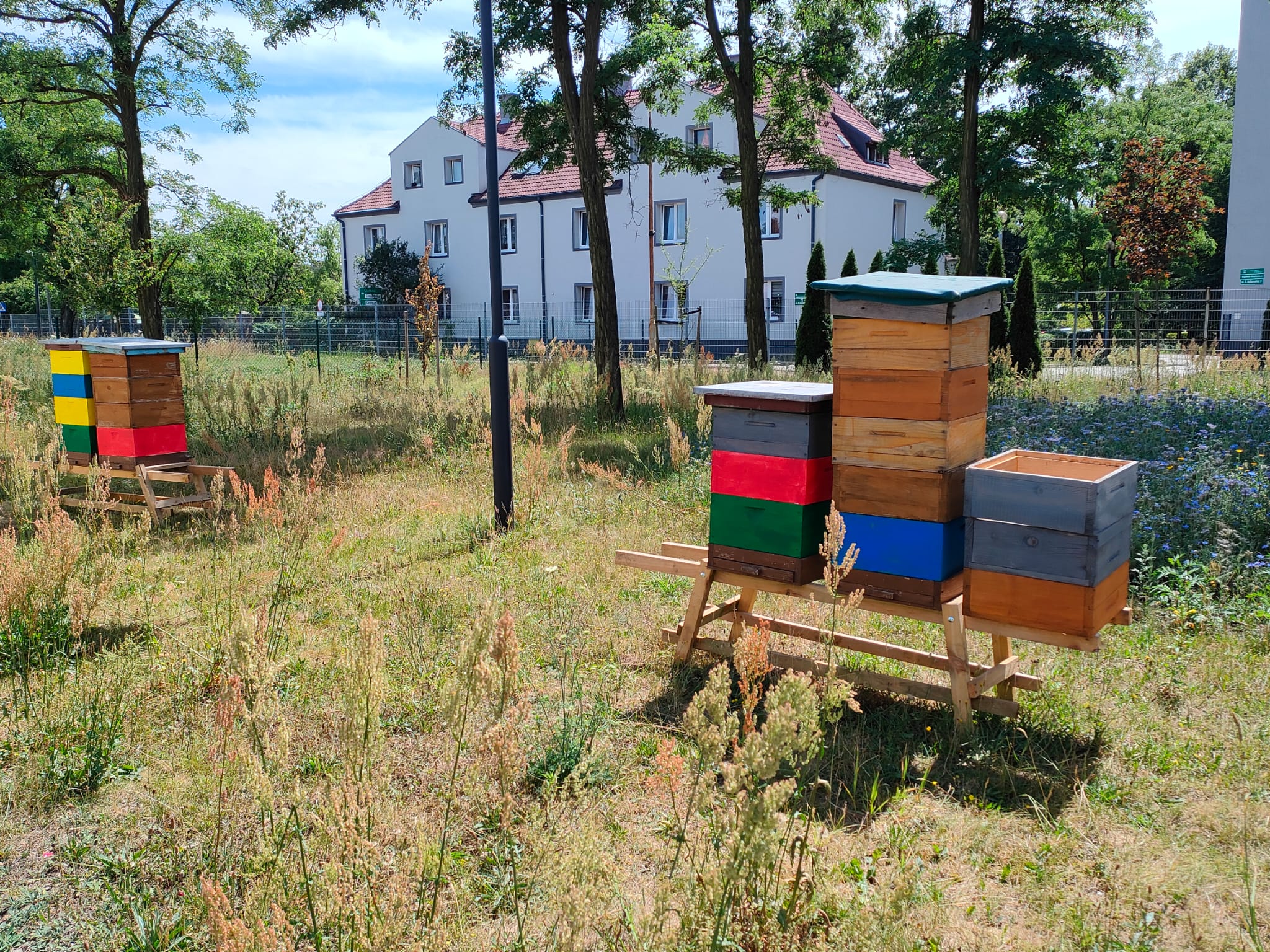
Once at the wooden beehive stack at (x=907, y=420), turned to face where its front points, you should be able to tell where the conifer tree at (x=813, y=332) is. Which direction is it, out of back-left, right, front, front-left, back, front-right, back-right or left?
back

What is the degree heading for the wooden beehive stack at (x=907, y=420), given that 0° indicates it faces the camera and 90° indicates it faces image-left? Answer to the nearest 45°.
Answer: approximately 0°

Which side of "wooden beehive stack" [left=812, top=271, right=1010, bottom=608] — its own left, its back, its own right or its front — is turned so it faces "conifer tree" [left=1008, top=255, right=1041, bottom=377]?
back

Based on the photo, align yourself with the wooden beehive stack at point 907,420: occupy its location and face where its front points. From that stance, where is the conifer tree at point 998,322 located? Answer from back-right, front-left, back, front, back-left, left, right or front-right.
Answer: back

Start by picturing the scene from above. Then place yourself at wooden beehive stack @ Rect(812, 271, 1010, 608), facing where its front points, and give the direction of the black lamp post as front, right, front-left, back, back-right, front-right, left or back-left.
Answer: back-right

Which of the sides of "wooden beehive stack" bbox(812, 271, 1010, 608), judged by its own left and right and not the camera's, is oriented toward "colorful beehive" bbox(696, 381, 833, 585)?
right

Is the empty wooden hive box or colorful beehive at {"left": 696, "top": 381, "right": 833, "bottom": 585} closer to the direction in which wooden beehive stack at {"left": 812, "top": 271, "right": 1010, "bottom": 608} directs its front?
the empty wooden hive box

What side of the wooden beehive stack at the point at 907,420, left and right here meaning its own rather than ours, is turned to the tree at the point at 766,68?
back

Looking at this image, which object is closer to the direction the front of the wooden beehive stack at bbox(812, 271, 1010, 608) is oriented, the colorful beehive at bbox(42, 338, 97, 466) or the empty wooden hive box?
the empty wooden hive box

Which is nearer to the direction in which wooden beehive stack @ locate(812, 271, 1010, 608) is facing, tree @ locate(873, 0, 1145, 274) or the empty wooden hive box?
the empty wooden hive box

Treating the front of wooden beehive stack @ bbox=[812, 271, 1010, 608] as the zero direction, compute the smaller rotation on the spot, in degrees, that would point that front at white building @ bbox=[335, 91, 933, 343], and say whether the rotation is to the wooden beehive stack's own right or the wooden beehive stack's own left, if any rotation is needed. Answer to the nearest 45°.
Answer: approximately 180°

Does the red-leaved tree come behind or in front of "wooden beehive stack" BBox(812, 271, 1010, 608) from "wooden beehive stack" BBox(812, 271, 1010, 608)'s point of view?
behind
